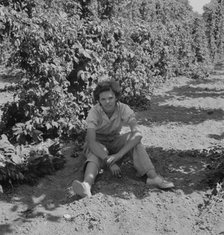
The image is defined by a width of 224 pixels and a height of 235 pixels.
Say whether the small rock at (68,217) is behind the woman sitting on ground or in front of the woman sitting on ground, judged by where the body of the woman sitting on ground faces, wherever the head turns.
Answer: in front

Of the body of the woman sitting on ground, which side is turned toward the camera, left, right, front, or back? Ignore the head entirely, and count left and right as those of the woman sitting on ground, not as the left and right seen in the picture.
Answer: front

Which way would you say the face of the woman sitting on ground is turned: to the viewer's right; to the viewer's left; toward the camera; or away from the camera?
toward the camera
